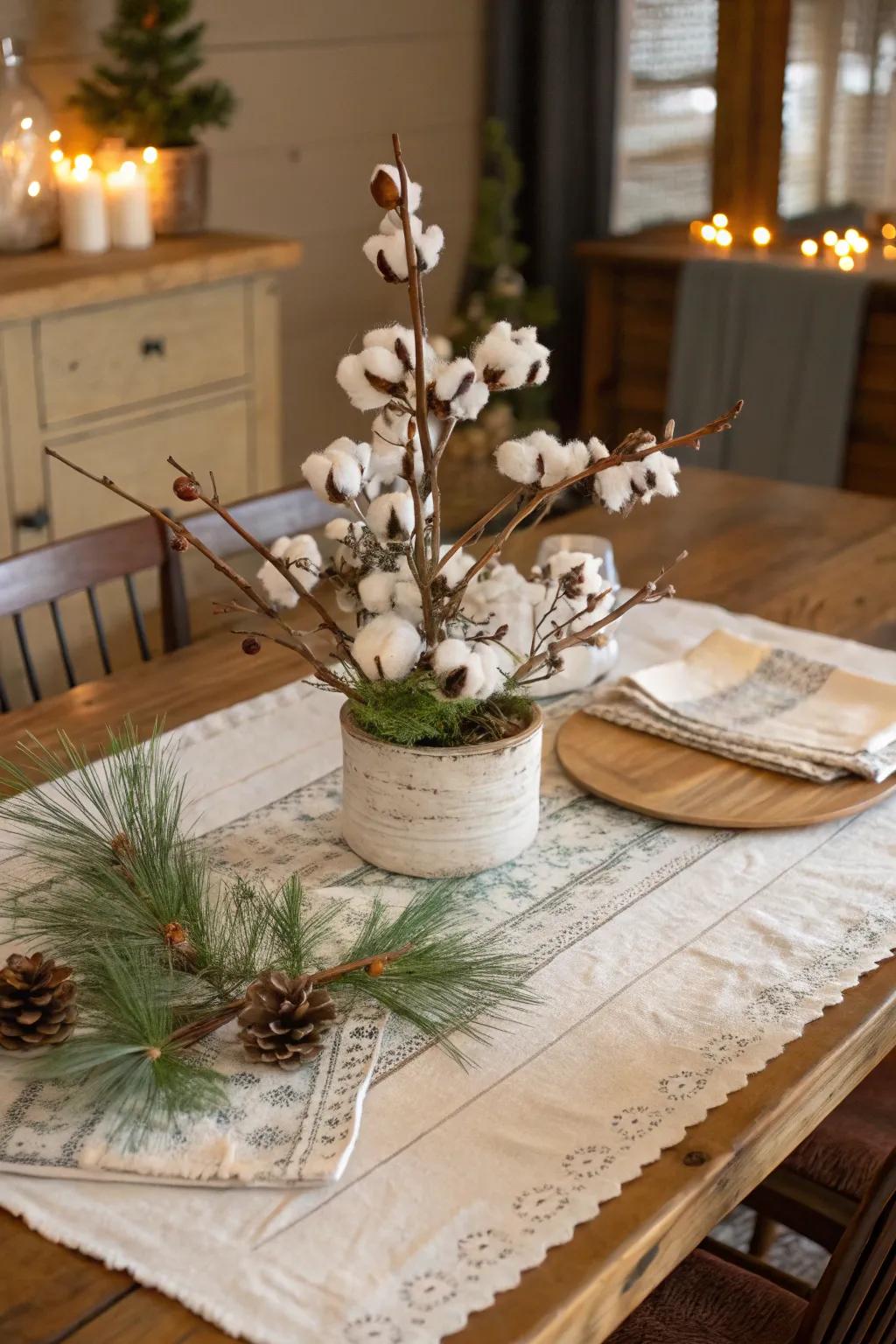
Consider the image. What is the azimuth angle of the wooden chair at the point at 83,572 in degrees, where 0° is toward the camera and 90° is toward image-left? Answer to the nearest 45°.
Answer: approximately 315°

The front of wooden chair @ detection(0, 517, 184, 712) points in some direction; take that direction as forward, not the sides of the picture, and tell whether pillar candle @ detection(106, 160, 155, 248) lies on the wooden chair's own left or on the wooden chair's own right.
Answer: on the wooden chair's own left

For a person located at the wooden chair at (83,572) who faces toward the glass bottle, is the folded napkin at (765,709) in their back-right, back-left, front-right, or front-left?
back-right

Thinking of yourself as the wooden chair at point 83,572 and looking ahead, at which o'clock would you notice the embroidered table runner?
The embroidered table runner is roughly at 1 o'clock from the wooden chair.

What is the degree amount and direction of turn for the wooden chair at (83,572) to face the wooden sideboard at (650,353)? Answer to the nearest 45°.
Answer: approximately 90° to its left

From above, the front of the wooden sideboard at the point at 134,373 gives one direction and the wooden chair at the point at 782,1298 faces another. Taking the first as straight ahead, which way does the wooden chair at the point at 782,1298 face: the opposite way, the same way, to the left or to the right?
the opposite way

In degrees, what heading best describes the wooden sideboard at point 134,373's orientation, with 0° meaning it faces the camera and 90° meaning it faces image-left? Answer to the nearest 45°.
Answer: approximately 315°

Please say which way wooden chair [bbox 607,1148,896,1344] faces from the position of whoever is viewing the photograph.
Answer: facing away from the viewer and to the left of the viewer

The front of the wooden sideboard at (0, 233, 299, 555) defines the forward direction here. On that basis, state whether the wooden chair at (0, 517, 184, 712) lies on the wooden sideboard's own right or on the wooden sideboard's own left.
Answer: on the wooden sideboard's own right
